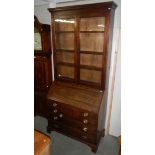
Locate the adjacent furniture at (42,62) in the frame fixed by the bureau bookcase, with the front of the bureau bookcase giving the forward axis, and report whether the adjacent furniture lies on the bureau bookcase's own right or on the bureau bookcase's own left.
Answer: on the bureau bookcase's own right

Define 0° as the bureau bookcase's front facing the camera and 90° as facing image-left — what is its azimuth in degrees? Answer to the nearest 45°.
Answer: approximately 45°

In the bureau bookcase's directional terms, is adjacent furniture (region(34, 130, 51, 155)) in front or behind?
in front
